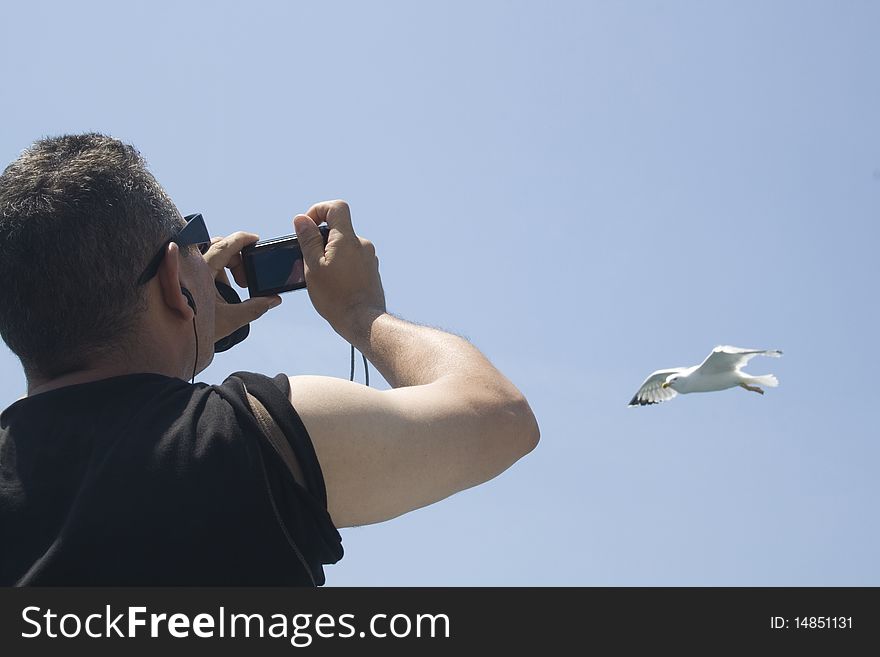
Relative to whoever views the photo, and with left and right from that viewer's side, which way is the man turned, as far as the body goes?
facing away from the viewer and to the right of the viewer

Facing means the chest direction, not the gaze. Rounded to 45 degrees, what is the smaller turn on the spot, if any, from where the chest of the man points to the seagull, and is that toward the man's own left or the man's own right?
0° — they already face it

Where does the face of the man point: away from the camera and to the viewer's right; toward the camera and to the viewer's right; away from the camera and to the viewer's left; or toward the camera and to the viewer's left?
away from the camera and to the viewer's right
